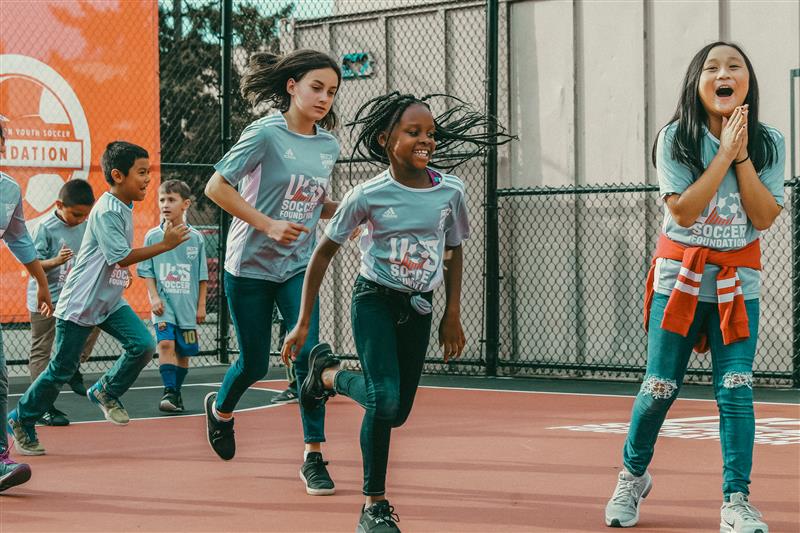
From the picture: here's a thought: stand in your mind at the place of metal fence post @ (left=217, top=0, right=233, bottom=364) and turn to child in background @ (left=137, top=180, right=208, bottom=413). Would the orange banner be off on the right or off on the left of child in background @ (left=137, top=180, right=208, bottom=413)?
right

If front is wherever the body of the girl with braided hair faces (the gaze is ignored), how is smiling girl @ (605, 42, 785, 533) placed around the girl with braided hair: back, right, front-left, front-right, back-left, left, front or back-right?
front-left

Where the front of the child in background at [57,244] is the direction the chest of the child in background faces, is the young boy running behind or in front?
in front

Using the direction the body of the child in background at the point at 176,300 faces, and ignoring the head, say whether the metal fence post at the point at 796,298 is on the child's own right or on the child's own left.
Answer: on the child's own left

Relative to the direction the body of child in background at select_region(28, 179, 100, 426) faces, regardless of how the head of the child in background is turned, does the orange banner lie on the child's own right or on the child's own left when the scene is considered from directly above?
on the child's own left

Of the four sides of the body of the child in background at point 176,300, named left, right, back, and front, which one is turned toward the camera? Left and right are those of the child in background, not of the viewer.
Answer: front

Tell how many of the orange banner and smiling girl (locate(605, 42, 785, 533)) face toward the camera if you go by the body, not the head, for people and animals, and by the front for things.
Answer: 2

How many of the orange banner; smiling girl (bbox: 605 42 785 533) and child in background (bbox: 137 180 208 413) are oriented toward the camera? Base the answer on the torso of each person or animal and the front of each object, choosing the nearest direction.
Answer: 3

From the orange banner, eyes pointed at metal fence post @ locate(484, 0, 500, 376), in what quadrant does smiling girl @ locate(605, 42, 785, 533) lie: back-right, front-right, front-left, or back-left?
front-right

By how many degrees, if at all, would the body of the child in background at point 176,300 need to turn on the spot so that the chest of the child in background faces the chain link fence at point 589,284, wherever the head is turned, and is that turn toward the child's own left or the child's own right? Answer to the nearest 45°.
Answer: approximately 90° to the child's own left

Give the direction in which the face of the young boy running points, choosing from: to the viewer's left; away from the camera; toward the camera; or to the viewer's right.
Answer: to the viewer's right

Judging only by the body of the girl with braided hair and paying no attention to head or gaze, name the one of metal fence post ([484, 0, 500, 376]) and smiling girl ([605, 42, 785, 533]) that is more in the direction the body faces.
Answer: the smiling girl
